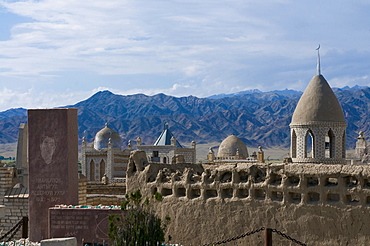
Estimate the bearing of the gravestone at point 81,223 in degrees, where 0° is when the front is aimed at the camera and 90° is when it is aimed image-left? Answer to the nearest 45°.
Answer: approximately 0°

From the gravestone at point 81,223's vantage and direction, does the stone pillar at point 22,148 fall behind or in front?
behind

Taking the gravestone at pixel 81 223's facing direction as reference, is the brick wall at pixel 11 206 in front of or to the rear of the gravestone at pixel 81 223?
to the rear

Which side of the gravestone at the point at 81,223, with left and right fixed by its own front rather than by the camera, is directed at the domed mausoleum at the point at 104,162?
back

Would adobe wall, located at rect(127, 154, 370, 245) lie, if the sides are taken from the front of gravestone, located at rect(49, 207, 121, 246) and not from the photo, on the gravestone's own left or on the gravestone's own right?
on the gravestone's own left
